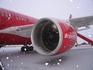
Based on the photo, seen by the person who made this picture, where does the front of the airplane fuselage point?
facing the viewer and to the left of the viewer
